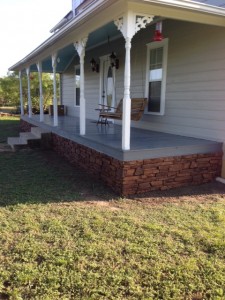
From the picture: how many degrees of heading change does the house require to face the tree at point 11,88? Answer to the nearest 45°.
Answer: approximately 90° to its right

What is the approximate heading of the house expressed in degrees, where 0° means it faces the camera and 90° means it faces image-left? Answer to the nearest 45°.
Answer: approximately 45°
